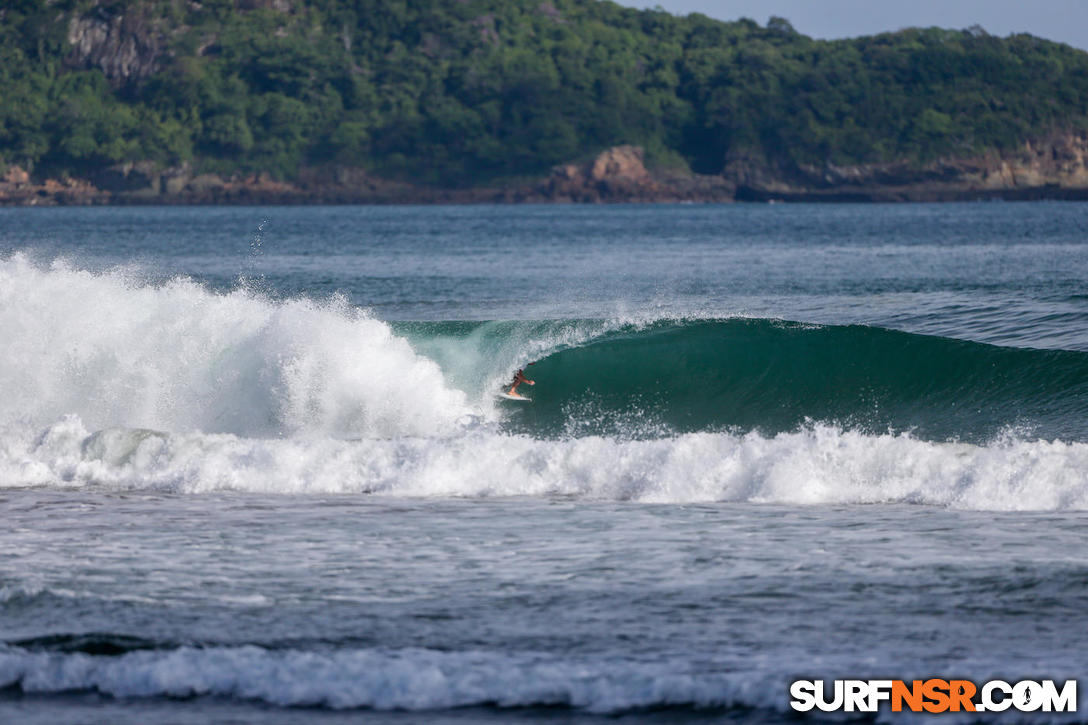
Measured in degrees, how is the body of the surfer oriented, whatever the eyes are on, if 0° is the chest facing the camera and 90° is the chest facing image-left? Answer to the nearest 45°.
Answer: approximately 270°
